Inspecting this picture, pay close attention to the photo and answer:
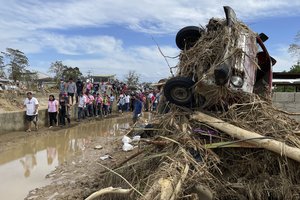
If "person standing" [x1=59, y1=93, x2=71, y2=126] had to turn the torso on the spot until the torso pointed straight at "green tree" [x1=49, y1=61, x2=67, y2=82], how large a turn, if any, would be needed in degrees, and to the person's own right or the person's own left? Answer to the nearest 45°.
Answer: approximately 135° to the person's own left

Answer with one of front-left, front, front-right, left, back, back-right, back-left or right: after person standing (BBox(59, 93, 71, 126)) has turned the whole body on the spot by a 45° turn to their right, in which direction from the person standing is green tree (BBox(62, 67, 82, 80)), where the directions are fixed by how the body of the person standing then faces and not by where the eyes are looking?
back

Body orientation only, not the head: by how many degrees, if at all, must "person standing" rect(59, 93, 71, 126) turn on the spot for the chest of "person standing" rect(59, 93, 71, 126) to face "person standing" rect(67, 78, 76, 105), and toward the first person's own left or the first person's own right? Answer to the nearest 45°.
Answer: approximately 135° to the first person's own left

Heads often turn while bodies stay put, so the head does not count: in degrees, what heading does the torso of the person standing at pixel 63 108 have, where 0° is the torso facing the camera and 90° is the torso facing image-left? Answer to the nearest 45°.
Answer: approximately 315°
